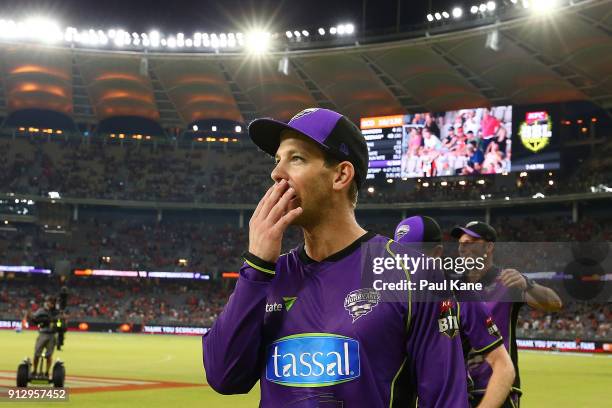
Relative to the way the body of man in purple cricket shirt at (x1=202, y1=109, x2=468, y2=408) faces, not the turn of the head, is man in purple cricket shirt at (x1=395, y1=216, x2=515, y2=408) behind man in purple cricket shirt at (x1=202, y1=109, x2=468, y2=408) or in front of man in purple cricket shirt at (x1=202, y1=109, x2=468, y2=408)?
behind

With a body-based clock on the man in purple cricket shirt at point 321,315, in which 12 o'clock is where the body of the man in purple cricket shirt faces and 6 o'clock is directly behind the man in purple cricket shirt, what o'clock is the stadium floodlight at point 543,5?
The stadium floodlight is roughly at 5 o'clock from the man in purple cricket shirt.

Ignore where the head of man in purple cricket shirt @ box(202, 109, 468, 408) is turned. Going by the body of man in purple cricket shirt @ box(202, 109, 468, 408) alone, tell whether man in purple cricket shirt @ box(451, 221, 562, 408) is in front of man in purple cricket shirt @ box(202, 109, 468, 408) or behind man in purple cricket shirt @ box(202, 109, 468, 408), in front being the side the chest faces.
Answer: behind

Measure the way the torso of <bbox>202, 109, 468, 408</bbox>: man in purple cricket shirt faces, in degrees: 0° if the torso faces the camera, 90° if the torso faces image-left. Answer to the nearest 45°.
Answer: approximately 45°
